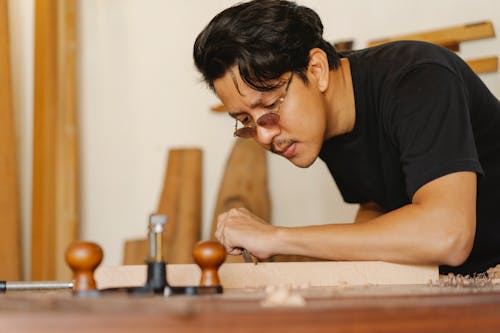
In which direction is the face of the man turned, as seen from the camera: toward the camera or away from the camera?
toward the camera

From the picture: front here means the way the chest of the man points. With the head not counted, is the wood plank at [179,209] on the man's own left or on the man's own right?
on the man's own right

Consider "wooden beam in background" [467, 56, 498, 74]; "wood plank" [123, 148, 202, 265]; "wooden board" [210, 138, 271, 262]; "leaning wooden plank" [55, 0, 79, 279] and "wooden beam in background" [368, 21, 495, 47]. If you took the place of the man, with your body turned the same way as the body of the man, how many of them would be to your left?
0

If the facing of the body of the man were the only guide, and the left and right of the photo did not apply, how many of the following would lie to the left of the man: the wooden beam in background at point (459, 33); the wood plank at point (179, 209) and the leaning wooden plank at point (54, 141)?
0

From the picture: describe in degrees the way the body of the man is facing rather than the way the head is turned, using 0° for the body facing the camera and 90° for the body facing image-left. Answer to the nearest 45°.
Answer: approximately 90°

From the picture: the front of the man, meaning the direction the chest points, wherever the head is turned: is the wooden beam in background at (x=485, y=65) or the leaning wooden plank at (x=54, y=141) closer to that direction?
the leaning wooden plank

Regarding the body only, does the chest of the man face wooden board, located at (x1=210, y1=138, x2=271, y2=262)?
no

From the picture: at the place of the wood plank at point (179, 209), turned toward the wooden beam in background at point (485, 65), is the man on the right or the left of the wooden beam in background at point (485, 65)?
right

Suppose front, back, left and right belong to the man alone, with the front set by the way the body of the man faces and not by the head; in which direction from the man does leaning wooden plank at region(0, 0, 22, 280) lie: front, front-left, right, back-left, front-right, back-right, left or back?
front-right

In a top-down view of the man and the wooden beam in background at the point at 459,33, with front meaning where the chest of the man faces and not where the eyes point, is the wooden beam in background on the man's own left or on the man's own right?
on the man's own right
